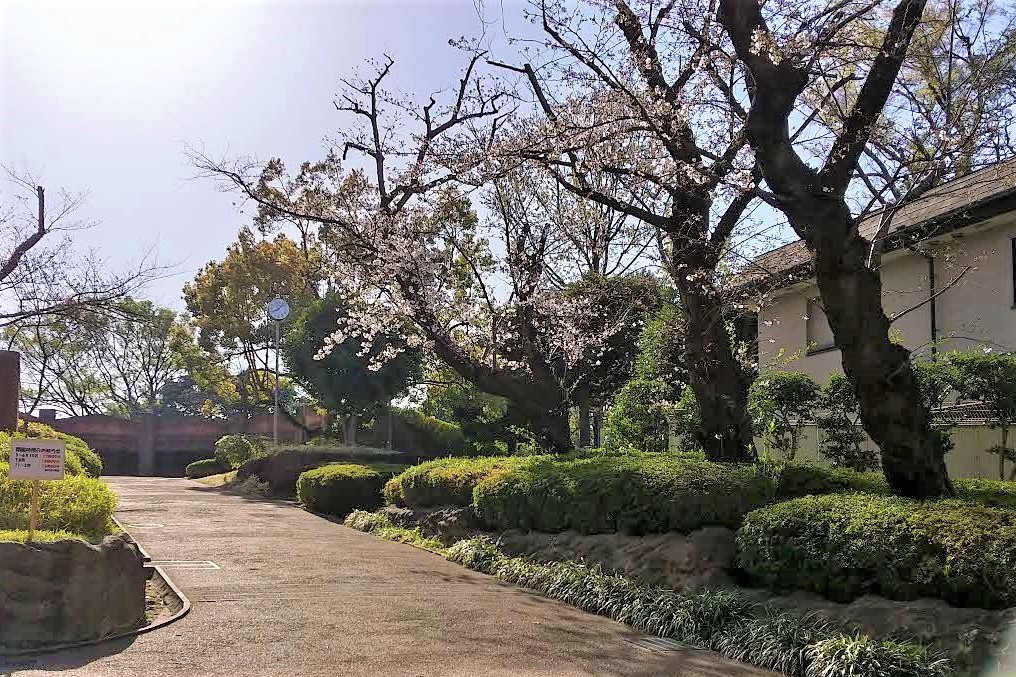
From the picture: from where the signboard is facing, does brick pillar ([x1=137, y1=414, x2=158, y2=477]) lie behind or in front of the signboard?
behind

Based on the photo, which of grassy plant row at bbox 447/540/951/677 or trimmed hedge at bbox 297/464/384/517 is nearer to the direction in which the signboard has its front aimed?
the grassy plant row

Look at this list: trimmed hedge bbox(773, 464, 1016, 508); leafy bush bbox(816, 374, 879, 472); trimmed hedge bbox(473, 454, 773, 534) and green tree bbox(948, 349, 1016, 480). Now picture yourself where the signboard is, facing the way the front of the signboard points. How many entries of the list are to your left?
4

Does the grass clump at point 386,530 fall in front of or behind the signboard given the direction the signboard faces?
behind

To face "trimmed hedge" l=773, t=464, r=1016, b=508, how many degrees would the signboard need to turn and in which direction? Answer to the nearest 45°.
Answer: approximately 90° to its left

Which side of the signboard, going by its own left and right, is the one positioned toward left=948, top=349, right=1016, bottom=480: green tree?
left

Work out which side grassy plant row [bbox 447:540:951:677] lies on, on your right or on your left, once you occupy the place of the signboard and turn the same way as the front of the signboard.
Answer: on your left

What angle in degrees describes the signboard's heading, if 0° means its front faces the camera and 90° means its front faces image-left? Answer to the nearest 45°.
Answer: approximately 0°

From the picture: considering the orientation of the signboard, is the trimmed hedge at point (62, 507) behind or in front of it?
behind

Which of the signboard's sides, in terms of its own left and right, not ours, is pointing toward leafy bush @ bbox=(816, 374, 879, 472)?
left

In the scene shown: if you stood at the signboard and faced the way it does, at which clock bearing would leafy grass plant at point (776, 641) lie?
The leafy grass plant is roughly at 10 o'clock from the signboard.
